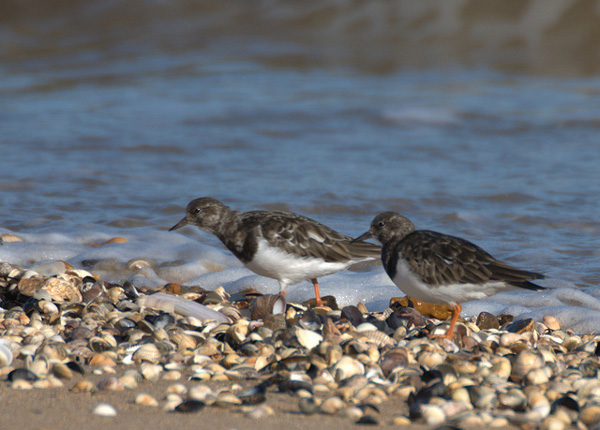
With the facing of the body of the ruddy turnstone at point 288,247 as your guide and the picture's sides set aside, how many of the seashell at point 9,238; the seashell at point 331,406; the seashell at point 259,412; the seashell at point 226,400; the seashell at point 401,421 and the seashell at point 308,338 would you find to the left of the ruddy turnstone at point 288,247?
5

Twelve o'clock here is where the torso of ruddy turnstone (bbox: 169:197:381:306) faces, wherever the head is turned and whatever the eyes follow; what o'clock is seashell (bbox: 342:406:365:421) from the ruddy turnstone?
The seashell is roughly at 9 o'clock from the ruddy turnstone.

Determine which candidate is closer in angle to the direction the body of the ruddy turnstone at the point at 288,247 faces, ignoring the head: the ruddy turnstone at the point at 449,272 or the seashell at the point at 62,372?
the seashell

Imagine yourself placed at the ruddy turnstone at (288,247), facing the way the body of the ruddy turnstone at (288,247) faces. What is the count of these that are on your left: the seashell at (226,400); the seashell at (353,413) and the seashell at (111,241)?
2

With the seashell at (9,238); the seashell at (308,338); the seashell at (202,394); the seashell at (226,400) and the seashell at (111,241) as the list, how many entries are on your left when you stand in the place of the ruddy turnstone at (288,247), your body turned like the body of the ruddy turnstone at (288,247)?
3

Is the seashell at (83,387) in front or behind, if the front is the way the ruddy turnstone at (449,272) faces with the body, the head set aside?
in front

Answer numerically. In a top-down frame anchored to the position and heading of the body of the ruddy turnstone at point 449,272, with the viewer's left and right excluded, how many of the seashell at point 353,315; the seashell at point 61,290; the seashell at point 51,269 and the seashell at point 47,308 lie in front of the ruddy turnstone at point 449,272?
4

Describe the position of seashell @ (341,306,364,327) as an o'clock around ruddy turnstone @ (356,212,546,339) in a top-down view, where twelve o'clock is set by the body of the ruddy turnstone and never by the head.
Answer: The seashell is roughly at 12 o'clock from the ruddy turnstone.

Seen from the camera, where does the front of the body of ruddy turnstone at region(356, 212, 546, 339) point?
to the viewer's left

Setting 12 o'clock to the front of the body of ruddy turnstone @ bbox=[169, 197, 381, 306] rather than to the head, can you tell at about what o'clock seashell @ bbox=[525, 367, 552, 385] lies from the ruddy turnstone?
The seashell is roughly at 8 o'clock from the ruddy turnstone.

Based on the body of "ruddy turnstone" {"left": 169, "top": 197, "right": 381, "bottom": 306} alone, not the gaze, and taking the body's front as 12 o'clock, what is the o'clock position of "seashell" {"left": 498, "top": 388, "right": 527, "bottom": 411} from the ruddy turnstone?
The seashell is roughly at 8 o'clock from the ruddy turnstone.

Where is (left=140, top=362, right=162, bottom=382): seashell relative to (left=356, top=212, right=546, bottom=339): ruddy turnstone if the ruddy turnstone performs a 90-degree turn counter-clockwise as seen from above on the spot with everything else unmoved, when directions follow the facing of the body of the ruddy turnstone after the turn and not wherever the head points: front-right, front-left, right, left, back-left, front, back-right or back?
front-right

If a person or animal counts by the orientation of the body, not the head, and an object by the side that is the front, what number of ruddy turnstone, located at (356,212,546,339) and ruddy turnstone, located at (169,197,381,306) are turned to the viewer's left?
2

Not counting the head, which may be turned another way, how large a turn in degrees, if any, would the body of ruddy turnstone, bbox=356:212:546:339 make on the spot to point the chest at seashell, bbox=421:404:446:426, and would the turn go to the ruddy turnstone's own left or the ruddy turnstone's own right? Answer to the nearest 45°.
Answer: approximately 90° to the ruddy turnstone's own left

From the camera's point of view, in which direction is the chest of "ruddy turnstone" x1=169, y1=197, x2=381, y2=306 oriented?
to the viewer's left

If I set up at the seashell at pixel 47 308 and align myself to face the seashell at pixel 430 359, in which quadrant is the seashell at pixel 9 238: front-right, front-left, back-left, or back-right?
back-left
